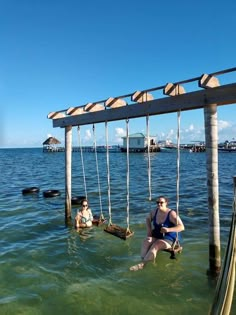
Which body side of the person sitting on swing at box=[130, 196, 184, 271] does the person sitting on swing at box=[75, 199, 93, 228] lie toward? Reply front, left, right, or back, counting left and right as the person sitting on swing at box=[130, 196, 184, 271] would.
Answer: right

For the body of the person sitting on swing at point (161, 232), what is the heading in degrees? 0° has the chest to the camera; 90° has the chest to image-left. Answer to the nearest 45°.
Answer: approximately 45°
